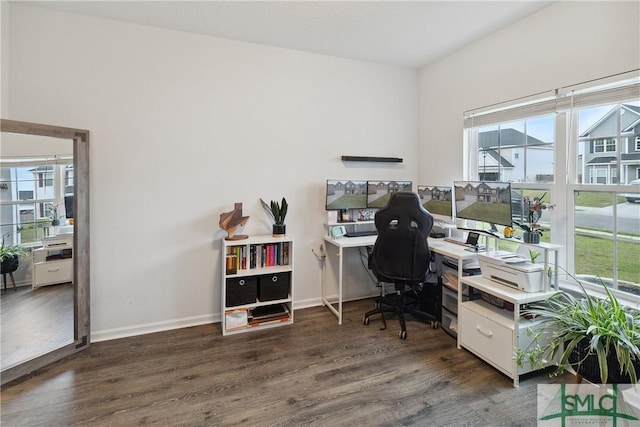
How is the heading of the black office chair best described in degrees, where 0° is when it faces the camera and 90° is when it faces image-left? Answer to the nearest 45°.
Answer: approximately 180°

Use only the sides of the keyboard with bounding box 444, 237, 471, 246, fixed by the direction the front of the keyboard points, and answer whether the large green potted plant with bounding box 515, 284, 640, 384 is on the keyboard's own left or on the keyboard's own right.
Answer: on the keyboard's own left

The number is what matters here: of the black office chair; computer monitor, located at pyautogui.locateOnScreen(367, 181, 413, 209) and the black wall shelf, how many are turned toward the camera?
2

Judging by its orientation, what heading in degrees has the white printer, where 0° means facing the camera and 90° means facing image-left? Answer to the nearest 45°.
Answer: approximately 45°

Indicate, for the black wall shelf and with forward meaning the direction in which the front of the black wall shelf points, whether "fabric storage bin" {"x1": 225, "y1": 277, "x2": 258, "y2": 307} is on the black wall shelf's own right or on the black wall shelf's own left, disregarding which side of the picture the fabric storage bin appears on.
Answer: on the black wall shelf's own right

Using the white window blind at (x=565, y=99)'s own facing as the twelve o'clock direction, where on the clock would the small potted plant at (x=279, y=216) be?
The small potted plant is roughly at 1 o'clock from the white window blind.

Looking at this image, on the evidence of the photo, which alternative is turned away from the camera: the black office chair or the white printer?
the black office chair

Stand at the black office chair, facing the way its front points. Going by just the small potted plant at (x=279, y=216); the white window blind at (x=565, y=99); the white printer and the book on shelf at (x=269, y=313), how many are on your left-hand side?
2

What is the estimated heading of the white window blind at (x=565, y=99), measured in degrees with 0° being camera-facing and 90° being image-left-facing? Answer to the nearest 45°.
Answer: approximately 45°
